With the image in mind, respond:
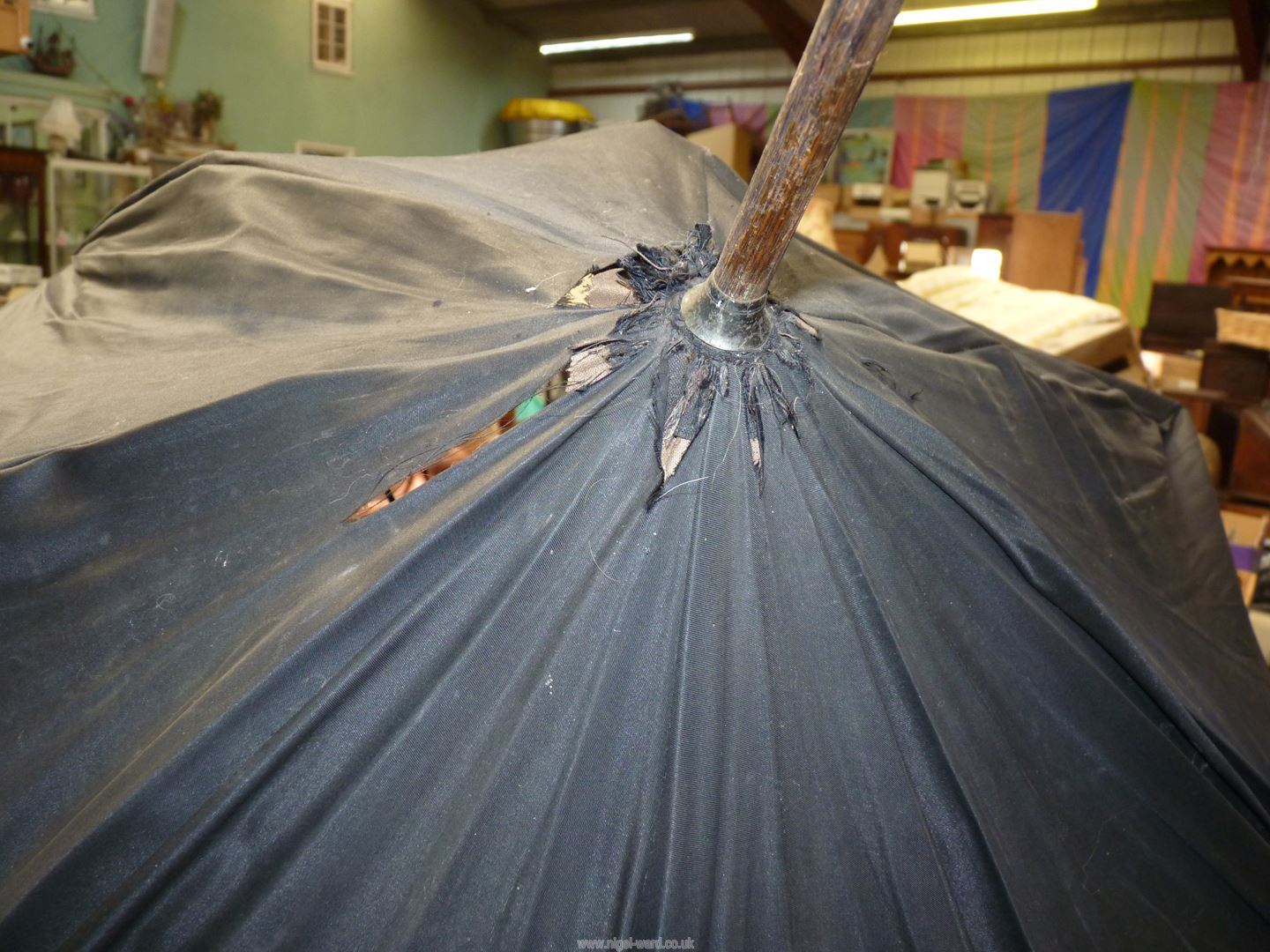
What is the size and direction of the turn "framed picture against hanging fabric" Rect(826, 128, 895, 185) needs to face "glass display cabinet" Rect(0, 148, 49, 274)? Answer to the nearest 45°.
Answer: approximately 45° to its right

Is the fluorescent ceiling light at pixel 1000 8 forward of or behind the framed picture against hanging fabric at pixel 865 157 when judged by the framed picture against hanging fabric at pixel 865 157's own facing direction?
forward

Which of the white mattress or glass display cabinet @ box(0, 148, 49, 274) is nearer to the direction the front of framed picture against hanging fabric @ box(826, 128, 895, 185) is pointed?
the white mattress

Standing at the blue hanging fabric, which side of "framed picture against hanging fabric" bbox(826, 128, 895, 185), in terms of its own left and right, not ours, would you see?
left

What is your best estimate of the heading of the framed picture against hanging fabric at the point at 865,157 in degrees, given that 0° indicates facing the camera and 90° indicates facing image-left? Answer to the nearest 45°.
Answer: approximately 0°

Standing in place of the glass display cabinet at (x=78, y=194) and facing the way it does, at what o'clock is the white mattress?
The white mattress is roughly at 11 o'clock from the glass display cabinet.

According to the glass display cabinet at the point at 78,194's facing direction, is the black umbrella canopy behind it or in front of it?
in front
